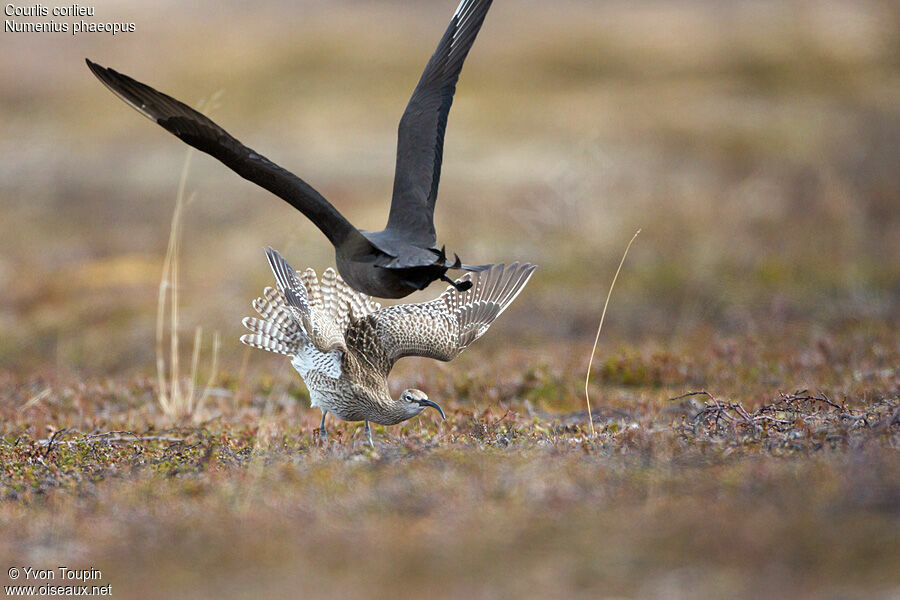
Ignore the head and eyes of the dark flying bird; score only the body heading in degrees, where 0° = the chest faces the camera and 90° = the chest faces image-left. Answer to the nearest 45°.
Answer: approximately 135°
